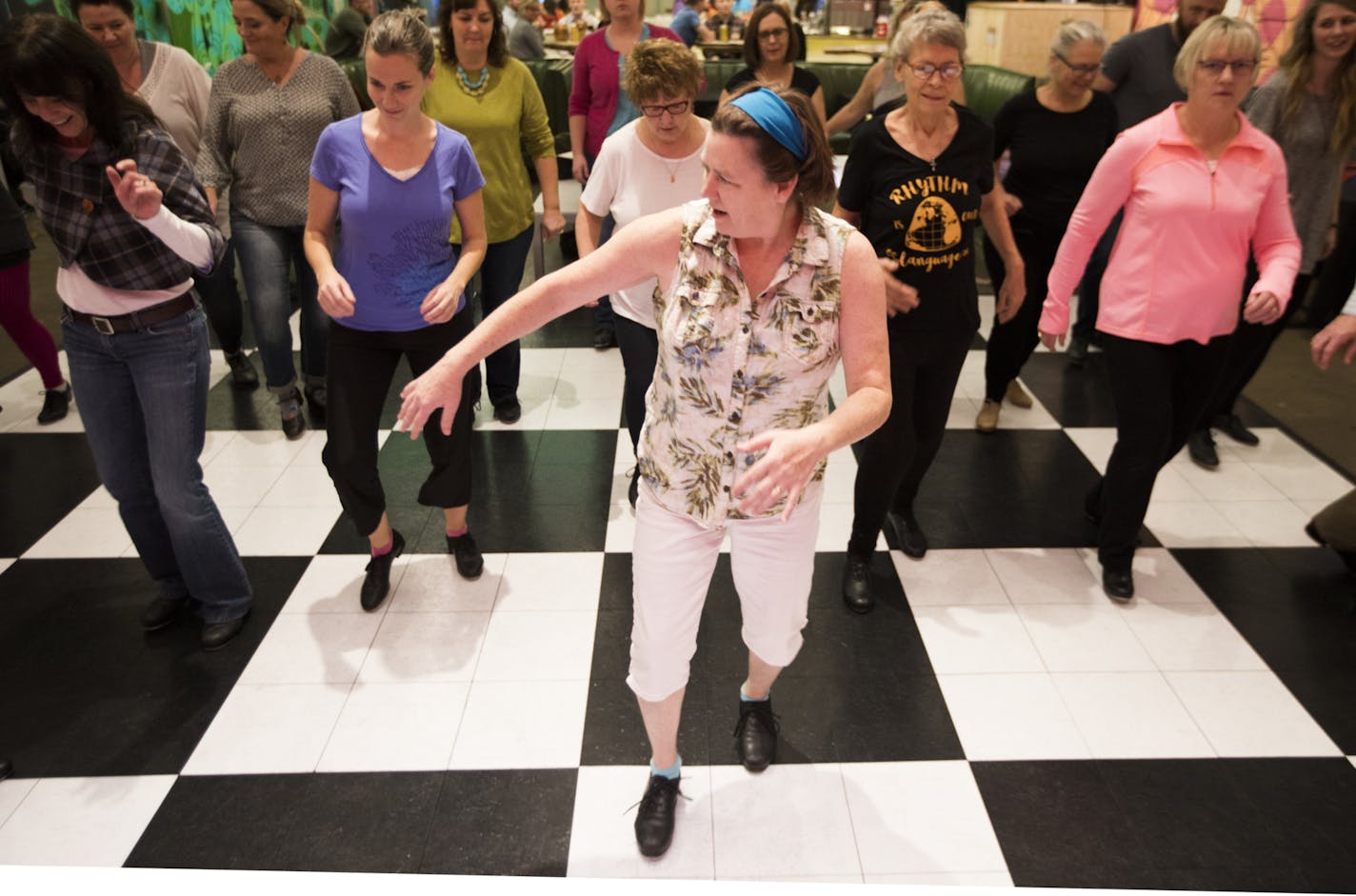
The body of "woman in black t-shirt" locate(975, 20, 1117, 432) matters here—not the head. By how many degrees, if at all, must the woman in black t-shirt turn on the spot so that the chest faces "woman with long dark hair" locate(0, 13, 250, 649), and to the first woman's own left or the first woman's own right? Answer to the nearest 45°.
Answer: approximately 45° to the first woman's own right

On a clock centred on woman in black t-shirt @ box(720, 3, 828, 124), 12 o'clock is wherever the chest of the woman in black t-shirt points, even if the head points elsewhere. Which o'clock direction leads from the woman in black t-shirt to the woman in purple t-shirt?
The woman in purple t-shirt is roughly at 1 o'clock from the woman in black t-shirt.

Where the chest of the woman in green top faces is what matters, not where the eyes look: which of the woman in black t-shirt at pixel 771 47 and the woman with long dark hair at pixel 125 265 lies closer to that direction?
the woman with long dark hair

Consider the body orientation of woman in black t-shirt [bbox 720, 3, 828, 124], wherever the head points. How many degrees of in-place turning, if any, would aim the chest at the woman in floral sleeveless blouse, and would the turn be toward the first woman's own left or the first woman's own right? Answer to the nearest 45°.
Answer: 0° — they already face them

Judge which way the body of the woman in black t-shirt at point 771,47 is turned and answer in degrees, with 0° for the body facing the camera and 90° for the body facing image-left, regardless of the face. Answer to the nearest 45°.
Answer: approximately 0°

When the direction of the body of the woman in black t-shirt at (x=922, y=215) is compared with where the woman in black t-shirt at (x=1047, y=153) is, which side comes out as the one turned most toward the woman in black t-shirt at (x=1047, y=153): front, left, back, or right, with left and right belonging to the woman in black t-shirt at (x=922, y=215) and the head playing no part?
back
